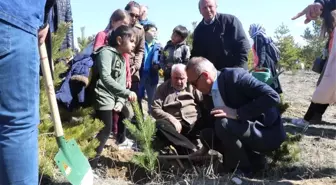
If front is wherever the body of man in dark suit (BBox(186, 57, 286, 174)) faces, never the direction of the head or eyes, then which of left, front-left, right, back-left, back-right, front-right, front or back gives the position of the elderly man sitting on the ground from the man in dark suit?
front-right

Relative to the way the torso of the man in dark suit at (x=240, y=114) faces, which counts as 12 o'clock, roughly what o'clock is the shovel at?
The shovel is roughly at 10 o'clock from the man in dark suit.

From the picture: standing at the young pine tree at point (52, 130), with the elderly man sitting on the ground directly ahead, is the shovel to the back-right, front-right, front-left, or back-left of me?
back-right

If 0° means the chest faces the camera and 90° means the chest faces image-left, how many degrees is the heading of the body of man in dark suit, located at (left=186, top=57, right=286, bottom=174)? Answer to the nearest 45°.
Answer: approximately 90°

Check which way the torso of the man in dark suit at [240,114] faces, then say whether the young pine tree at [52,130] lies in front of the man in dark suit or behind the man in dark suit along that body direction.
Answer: in front

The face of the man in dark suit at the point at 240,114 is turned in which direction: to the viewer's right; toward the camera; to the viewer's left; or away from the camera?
to the viewer's left
